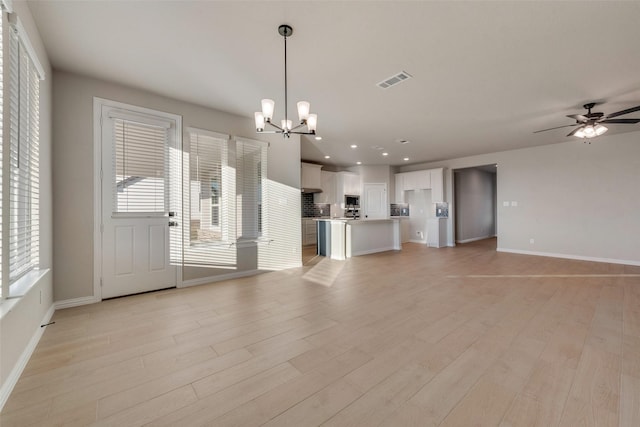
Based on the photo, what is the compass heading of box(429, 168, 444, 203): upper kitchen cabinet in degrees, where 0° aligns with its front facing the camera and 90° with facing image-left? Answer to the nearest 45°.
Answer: approximately 45°

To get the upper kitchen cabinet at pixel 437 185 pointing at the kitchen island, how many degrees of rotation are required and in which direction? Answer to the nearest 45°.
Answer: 0° — it already faces it

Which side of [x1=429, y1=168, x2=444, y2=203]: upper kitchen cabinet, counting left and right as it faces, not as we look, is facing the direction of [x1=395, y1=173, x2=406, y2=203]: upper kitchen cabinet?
right

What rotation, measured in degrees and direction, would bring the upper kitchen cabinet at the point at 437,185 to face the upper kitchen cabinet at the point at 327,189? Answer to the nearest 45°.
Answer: approximately 45° to its right

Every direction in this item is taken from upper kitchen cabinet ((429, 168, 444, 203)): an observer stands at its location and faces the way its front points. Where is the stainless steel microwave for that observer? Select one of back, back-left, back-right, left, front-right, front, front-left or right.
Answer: front-right

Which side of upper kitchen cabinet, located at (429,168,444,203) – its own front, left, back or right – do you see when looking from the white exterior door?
front

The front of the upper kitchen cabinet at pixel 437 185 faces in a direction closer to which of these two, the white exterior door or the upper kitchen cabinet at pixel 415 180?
the white exterior door

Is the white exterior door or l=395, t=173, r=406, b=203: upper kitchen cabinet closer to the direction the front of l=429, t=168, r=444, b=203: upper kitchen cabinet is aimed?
the white exterior door

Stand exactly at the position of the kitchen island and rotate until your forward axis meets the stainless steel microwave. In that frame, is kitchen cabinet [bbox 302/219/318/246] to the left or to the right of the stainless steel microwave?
left

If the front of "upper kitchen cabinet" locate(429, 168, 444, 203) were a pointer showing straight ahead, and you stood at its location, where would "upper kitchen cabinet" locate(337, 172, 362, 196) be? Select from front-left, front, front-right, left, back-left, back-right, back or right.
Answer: front-right
